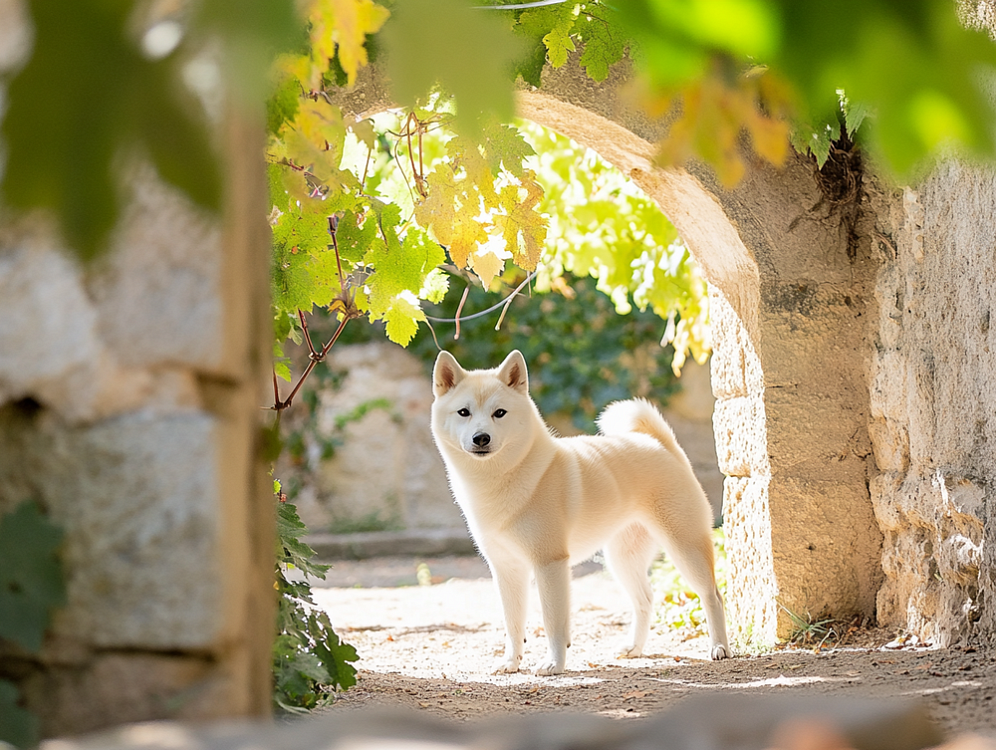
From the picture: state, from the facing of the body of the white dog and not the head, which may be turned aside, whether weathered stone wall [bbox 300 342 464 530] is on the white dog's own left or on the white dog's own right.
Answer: on the white dog's own right

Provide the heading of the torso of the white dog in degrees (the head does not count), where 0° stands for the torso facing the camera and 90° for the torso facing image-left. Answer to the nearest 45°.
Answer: approximately 45°

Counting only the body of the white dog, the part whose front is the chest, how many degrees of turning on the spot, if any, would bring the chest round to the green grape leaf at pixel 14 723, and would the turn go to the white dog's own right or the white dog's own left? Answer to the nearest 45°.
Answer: approximately 45° to the white dog's own left

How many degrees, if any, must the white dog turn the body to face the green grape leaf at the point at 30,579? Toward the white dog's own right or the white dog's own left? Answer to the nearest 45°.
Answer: approximately 45° to the white dog's own left
